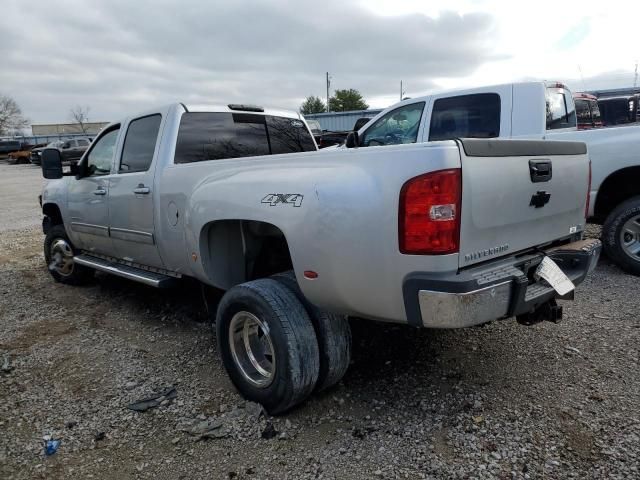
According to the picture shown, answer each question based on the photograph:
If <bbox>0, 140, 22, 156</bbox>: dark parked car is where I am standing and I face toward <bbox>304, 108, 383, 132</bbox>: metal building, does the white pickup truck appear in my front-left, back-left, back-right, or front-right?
front-right

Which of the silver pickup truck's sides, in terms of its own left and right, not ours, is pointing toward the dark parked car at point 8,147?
front

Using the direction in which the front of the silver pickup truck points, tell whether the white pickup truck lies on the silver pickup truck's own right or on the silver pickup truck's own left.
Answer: on the silver pickup truck's own right

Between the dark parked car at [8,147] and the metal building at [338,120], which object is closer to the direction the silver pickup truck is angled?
the dark parked car

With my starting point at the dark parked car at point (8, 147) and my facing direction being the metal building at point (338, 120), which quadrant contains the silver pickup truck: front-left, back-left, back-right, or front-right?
front-right

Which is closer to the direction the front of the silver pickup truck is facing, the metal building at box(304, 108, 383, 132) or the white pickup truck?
the metal building

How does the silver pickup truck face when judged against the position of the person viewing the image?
facing away from the viewer and to the left of the viewer

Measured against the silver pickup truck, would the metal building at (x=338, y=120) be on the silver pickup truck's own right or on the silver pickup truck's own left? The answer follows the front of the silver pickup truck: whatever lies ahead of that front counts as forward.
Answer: on the silver pickup truck's own right

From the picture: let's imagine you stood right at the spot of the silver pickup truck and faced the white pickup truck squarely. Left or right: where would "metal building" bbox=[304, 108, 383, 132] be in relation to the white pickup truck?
left

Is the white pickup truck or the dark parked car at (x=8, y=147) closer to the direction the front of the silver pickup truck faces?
the dark parked car
